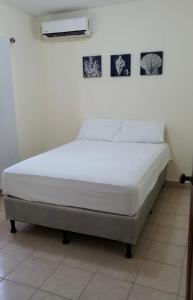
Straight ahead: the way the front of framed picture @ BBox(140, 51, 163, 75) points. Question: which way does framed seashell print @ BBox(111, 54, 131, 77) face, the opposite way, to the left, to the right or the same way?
the same way

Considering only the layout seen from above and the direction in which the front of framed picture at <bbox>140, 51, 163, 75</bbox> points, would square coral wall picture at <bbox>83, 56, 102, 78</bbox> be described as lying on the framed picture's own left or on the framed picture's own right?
on the framed picture's own right

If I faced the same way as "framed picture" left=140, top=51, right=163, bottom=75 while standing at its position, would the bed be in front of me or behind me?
in front

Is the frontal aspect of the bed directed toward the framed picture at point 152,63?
no

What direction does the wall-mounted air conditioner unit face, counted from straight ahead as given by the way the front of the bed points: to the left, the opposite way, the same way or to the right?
the same way

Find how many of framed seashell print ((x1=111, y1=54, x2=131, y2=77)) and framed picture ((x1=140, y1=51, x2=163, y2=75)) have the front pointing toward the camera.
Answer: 2

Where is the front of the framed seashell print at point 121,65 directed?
toward the camera

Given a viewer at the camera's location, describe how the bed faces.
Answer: facing the viewer and to the left of the viewer

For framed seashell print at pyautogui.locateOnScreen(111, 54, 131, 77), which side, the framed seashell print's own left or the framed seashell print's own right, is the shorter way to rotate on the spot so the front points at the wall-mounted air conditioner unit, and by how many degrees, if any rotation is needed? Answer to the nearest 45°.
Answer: approximately 90° to the framed seashell print's own right

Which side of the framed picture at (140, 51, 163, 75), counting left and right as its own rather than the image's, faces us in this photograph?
front

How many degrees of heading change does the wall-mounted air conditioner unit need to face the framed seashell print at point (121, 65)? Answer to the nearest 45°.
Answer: approximately 135° to its left

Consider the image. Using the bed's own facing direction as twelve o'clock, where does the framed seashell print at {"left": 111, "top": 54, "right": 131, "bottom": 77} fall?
The framed seashell print is roughly at 5 o'clock from the bed.
